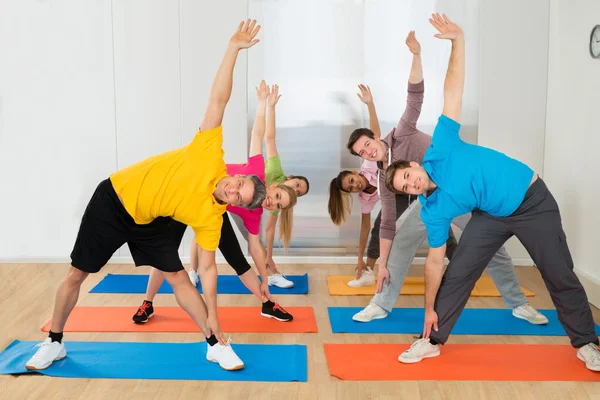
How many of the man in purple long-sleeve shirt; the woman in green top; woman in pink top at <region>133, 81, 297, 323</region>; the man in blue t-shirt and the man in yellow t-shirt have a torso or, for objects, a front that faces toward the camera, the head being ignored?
5

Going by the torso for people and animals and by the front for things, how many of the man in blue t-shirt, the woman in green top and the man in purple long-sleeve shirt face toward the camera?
3

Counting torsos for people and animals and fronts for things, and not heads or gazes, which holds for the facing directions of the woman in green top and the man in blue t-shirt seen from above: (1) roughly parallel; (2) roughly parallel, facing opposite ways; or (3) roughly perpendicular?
roughly parallel

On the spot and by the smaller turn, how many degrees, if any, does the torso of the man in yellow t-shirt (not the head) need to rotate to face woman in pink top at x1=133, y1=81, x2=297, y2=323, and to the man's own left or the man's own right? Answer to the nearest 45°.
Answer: approximately 135° to the man's own left

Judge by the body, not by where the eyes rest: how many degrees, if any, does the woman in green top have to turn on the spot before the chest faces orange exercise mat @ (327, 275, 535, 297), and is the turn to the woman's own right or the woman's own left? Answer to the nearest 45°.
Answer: approximately 90° to the woman's own left

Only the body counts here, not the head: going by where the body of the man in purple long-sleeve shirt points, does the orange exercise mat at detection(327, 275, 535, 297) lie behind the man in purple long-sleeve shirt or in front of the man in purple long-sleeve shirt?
behind

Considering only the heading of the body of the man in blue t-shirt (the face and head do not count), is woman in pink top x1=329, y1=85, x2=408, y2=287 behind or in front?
behind

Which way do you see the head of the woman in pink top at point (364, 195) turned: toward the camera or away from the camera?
toward the camera

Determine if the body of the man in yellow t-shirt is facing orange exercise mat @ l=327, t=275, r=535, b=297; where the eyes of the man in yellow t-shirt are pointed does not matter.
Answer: no

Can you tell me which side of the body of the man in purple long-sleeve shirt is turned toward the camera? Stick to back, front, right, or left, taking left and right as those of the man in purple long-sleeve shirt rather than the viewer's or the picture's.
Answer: front

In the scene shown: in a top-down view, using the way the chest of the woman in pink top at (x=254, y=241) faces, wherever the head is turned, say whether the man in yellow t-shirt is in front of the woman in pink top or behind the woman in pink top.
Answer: in front

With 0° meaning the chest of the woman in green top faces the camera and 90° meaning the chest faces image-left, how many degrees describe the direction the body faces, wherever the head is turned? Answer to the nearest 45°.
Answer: approximately 0°

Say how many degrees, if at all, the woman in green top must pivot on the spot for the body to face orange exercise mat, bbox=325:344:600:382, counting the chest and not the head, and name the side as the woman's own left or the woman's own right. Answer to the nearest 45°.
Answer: approximately 45° to the woman's own left

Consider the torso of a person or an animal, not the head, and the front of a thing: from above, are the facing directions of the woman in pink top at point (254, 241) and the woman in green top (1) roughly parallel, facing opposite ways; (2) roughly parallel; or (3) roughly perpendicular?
roughly parallel

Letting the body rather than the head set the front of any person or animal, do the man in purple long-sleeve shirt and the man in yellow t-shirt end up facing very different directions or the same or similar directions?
same or similar directions
